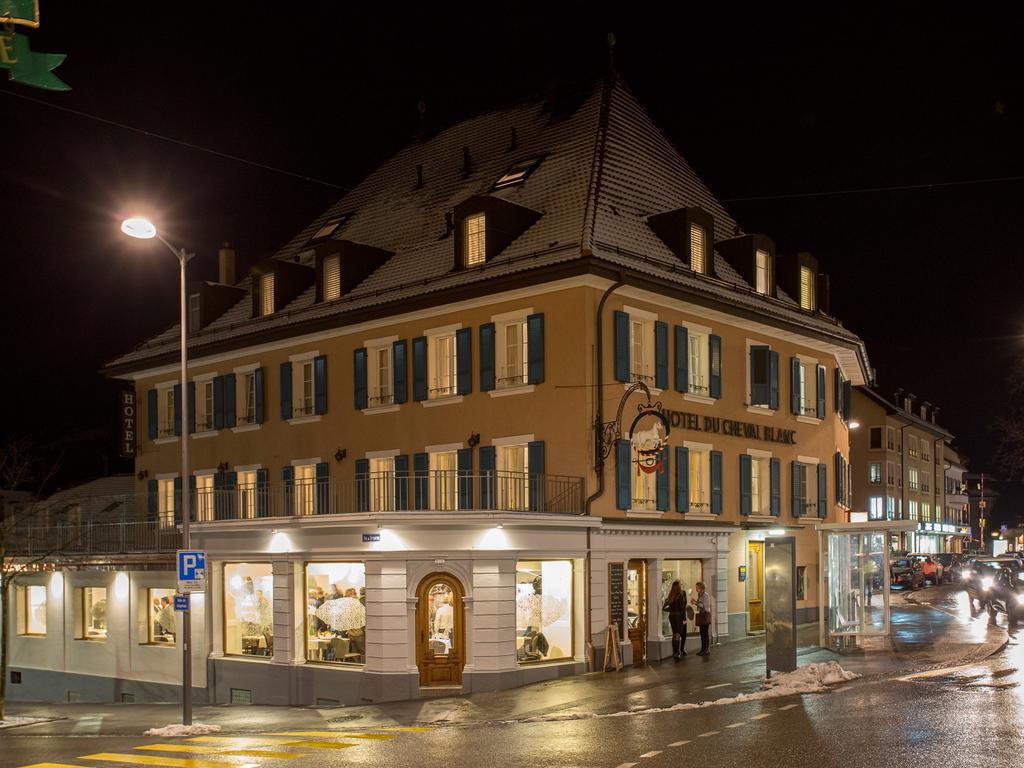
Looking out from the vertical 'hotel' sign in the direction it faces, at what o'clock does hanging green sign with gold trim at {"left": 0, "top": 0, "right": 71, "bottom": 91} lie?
The hanging green sign with gold trim is roughly at 12 o'clock from the vertical 'hotel' sign.

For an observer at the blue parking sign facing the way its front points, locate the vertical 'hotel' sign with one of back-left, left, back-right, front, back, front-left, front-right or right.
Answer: back

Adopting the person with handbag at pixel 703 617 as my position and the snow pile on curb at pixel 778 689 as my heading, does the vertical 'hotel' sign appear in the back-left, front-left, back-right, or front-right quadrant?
back-right

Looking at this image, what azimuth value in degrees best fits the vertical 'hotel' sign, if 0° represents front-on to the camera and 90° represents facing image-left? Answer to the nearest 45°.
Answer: approximately 0°

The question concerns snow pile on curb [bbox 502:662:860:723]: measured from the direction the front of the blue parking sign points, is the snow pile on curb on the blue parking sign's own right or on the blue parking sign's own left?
on the blue parking sign's own left

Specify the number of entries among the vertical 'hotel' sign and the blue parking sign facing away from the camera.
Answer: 0

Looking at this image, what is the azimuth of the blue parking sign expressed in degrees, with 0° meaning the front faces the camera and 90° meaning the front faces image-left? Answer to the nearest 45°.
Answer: approximately 0°
